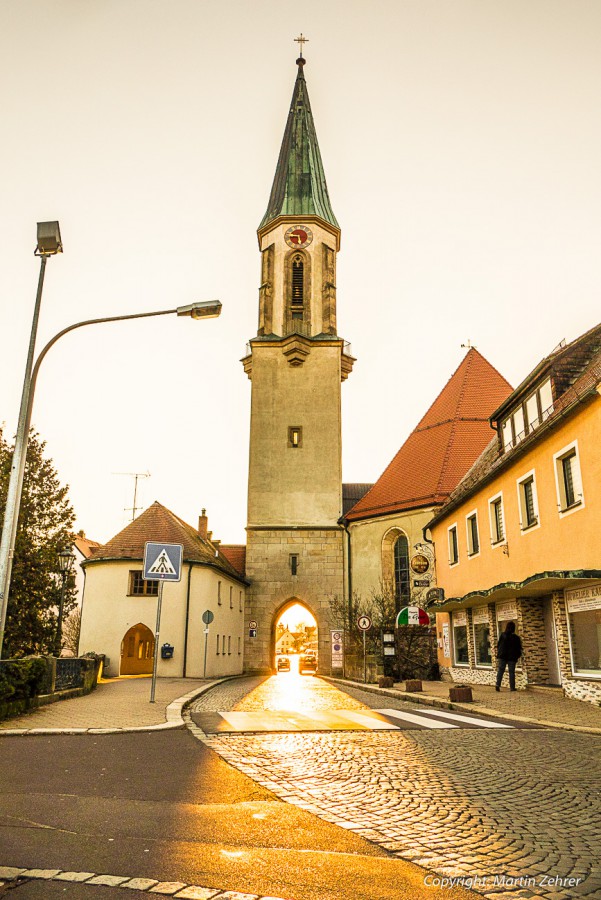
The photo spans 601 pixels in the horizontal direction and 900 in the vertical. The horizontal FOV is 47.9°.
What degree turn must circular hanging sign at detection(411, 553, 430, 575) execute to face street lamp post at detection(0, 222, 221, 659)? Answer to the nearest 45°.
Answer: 0° — it already faces it

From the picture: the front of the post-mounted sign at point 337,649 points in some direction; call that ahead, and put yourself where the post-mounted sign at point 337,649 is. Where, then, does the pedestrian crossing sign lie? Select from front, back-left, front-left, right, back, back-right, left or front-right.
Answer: front

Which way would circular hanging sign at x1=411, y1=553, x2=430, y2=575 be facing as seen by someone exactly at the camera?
facing the viewer

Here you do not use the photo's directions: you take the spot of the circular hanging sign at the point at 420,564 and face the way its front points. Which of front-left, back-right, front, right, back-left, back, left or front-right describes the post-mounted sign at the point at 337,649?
back-right

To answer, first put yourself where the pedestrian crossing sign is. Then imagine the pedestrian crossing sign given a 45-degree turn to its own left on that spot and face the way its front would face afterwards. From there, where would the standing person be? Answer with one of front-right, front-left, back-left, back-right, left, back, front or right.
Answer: front-left

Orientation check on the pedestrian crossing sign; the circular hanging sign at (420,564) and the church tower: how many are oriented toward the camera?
3

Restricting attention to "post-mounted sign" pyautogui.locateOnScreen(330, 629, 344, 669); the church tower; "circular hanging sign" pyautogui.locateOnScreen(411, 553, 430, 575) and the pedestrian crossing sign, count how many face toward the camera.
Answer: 4

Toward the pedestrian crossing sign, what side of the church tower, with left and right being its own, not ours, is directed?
front

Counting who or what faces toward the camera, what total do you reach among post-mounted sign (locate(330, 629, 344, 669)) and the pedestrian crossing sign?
2

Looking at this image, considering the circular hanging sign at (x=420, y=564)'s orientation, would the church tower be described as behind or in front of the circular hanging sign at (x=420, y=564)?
behind

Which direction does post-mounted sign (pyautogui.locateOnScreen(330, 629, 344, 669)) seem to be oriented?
toward the camera

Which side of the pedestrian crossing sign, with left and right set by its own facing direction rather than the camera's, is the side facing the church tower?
back
